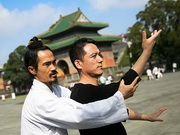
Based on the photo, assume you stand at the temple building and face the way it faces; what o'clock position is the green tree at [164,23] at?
The green tree is roughly at 8 o'clock from the temple building.

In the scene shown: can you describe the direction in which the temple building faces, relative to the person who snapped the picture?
facing the viewer and to the left of the viewer

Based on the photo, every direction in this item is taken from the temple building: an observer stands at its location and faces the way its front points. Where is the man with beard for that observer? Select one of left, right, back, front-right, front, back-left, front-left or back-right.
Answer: front-left

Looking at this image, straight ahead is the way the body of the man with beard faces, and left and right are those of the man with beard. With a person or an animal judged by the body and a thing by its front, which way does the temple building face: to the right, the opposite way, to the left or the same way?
to the right

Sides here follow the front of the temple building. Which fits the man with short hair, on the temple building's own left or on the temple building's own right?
on the temple building's own left

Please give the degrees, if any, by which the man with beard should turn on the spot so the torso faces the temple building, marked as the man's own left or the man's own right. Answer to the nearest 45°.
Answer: approximately 135° to the man's own left

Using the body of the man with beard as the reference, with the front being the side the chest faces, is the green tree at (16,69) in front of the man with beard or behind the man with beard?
behind

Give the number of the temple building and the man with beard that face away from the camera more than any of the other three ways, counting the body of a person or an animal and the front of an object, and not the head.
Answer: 0

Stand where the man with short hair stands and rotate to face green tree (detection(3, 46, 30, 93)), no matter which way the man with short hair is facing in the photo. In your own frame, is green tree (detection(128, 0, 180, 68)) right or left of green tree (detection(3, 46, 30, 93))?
right

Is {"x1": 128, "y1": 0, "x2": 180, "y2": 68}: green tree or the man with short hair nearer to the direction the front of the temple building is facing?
the man with short hair

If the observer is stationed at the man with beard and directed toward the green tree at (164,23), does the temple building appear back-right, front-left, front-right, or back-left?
front-left

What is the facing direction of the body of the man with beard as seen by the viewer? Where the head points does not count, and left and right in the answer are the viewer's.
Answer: facing the viewer and to the right of the viewer

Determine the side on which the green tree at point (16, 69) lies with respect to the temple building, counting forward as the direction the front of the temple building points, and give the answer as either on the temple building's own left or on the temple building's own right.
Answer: on the temple building's own right
